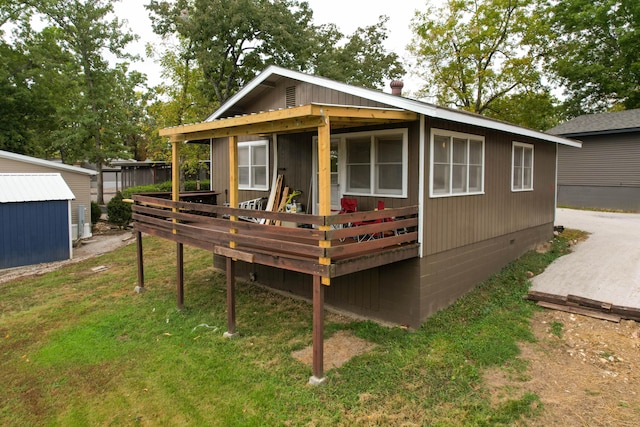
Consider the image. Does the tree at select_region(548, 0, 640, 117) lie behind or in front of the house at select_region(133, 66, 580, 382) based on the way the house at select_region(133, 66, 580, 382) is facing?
behind

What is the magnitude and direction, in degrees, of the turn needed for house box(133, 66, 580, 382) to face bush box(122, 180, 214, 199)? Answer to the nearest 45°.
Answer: approximately 90° to its right

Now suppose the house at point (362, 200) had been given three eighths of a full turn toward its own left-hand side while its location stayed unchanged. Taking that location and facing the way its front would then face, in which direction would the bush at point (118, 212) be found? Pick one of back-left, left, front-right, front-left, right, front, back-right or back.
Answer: back-left

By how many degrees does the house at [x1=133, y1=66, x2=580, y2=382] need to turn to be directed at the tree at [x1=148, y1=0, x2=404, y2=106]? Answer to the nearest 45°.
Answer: approximately 135° to its right

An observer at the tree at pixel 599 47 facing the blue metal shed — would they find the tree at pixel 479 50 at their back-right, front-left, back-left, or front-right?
front-right

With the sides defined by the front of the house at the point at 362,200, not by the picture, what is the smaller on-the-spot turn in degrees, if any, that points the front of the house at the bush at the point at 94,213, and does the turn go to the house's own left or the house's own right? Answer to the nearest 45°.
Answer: approximately 90° to the house's own right

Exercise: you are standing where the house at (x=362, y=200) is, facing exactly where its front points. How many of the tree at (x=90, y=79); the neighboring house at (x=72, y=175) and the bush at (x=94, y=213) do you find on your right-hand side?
3

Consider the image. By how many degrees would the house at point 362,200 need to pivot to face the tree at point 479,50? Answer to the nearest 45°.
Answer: approximately 135° to its right

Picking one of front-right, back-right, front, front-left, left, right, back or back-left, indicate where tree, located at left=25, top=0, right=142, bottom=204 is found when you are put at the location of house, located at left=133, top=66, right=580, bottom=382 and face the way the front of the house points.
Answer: right

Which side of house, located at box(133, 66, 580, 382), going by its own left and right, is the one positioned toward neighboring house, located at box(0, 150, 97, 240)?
right
